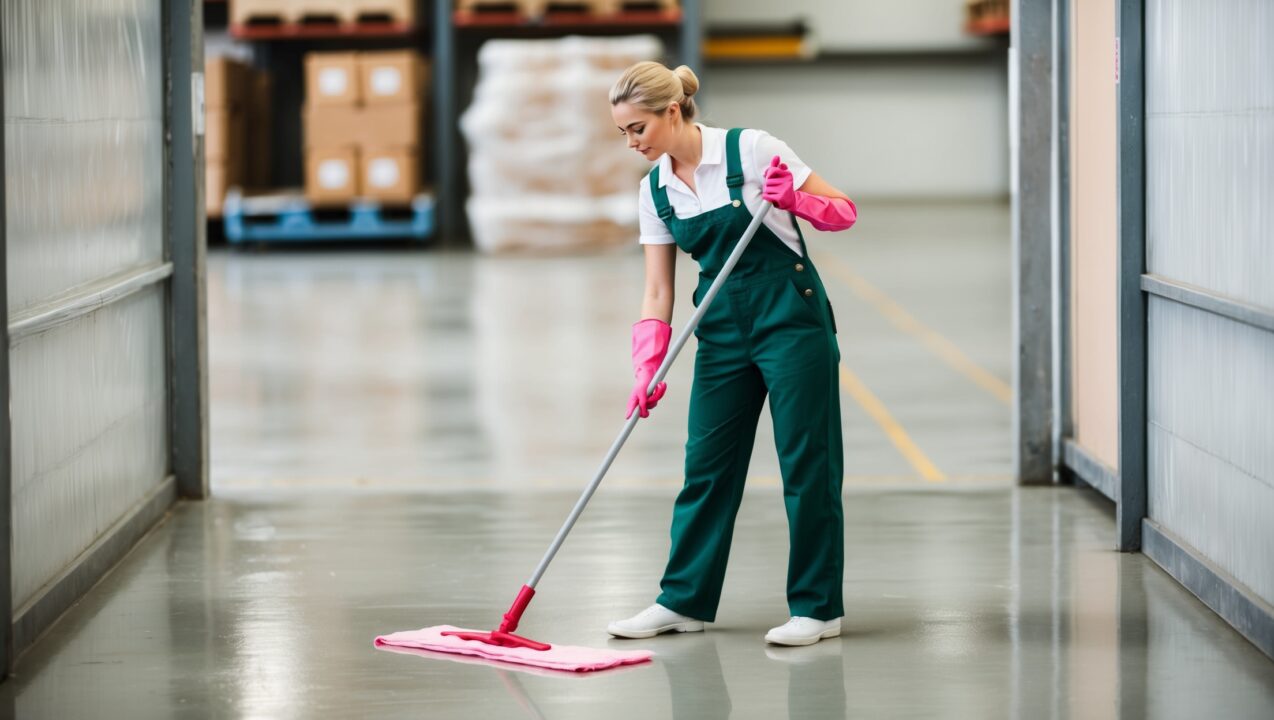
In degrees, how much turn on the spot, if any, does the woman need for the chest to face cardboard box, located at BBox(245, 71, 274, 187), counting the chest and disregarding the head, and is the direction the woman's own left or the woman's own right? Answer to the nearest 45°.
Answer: approximately 135° to the woman's own right

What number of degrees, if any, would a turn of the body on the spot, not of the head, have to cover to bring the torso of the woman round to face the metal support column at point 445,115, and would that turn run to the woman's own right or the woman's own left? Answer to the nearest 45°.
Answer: approximately 135° to the woman's own right

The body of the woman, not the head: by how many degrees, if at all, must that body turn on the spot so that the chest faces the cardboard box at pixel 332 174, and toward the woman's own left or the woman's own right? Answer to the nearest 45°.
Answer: approximately 135° to the woman's own right

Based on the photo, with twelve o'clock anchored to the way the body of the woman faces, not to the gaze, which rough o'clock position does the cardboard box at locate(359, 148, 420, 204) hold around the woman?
The cardboard box is roughly at 4 o'clock from the woman.

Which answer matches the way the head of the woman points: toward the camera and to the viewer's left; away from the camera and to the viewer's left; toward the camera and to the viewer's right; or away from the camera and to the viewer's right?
toward the camera and to the viewer's left

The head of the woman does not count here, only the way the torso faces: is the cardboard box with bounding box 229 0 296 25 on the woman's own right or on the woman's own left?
on the woman's own right

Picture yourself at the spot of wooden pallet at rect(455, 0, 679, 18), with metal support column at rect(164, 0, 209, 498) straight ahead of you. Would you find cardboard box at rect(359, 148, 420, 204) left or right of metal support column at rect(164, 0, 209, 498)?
right

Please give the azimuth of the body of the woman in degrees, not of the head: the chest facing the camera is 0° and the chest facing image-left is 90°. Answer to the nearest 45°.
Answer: approximately 45°

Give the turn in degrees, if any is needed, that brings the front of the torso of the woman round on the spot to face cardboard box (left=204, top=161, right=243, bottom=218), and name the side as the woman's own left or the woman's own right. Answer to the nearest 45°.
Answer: approximately 135° to the woman's own right

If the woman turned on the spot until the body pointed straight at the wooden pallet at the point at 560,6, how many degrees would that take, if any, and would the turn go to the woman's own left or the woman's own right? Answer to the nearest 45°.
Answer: approximately 135° to the woman's own right

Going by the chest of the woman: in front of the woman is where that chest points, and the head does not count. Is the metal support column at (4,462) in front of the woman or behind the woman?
in front
